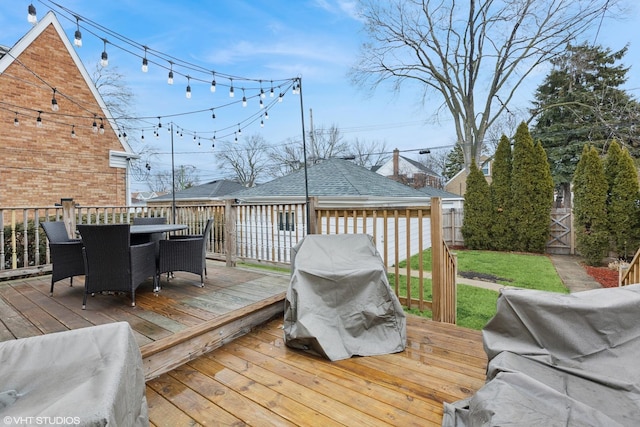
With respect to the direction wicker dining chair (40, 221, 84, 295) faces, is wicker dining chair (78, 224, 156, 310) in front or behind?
in front

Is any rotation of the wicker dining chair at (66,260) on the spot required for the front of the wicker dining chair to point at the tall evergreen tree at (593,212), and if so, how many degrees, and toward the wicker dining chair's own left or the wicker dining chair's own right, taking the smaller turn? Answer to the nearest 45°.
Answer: approximately 45° to the wicker dining chair's own left

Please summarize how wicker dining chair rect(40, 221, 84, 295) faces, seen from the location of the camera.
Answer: facing the viewer and to the right of the viewer

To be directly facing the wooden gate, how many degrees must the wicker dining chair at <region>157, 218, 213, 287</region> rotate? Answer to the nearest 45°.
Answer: approximately 180°

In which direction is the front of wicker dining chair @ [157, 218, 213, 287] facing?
to the viewer's left

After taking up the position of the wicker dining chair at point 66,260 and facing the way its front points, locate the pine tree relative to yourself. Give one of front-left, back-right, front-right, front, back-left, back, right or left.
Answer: front-left

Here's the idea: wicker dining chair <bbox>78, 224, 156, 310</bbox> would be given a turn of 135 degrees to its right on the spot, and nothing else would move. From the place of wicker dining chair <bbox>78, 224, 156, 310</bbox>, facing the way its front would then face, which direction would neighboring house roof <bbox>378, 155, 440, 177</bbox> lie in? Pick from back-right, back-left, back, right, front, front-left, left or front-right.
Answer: back-left

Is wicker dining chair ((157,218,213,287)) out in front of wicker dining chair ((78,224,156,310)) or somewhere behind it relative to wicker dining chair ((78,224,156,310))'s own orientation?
in front

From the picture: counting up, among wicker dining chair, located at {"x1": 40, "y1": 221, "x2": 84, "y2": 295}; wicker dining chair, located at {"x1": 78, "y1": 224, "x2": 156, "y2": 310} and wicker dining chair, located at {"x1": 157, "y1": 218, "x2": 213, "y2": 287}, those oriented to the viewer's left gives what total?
1

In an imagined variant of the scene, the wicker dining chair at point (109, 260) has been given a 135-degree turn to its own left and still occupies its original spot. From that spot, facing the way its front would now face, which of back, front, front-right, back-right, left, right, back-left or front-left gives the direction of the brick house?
right

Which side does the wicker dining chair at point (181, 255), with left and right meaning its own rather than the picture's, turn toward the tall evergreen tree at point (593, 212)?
back

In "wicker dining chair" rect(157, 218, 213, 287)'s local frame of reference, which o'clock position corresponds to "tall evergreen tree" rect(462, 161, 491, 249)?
The tall evergreen tree is roughly at 5 o'clock from the wicker dining chair.

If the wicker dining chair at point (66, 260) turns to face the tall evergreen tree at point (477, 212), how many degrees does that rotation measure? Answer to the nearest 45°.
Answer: approximately 45° to its left

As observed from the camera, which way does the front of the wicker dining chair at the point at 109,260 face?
facing away from the viewer and to the right of the viewer

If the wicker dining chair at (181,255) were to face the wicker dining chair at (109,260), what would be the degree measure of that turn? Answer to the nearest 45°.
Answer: approximately 45° to its left
